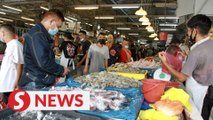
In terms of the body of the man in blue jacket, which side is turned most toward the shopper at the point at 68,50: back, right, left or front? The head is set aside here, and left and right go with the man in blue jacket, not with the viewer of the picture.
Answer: left

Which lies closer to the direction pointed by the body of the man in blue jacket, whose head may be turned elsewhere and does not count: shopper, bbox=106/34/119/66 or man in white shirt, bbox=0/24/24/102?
the shopper

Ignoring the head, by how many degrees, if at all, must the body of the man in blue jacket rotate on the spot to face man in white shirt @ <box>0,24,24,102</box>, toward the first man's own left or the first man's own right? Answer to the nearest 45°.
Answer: approximately 135° to the first man's own left

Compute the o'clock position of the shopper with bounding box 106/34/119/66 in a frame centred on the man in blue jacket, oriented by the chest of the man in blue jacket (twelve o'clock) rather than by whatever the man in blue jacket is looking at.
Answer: The shopper is roughly at 10 o'clock from the man in blue jacket.

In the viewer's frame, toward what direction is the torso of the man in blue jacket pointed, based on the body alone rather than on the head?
to the viewer's right

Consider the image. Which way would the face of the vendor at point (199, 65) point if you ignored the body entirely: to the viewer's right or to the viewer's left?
to the viewer's left

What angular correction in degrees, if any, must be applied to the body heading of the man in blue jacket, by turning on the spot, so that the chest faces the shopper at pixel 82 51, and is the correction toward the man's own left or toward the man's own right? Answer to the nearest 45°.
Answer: approximately 90° to the man's own left

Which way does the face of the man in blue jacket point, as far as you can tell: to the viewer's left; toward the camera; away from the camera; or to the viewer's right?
to the viewer's right

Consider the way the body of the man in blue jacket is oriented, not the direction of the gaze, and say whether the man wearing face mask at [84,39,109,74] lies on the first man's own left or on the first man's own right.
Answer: on the first man's own left

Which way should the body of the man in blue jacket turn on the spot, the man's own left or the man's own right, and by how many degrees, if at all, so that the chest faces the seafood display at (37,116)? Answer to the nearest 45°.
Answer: approximately 90° to the man's own right

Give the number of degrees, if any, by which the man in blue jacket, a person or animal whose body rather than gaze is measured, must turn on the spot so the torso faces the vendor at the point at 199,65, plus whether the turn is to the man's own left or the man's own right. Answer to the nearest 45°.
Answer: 0° — they already face them
